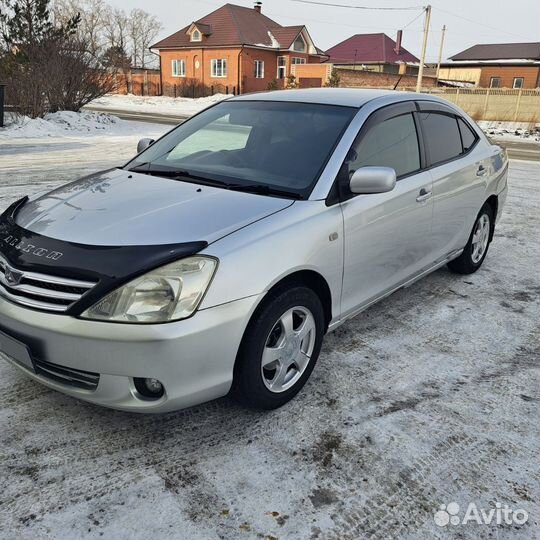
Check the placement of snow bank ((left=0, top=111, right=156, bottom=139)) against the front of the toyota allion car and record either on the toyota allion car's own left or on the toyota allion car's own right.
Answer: on the toyota allion car's own right

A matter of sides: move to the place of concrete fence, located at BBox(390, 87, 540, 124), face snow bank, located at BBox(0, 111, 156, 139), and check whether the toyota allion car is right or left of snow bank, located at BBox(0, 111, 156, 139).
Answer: left

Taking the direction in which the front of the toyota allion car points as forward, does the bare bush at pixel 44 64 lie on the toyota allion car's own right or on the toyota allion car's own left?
on the toyota allion car's own right

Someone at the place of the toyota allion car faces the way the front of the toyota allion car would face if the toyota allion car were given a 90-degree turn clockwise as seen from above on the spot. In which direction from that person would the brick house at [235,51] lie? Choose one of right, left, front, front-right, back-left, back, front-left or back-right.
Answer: front-right

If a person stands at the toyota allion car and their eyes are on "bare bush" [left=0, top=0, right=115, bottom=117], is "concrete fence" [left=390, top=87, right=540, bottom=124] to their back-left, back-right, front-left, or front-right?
front-right

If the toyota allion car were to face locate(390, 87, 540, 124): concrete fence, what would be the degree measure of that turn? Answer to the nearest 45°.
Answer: approximately 180°
